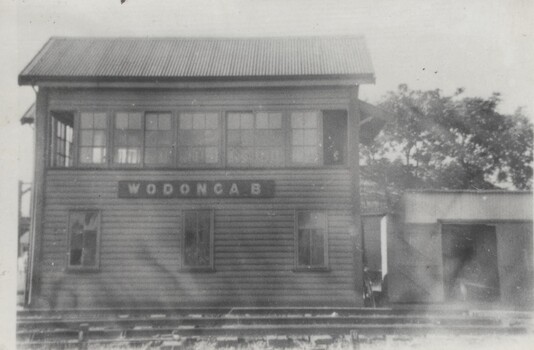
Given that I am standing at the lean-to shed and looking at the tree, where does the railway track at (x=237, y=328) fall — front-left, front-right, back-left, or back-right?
back-left

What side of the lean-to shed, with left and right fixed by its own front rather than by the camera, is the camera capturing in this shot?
front

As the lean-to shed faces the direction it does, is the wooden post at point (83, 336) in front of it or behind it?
in front

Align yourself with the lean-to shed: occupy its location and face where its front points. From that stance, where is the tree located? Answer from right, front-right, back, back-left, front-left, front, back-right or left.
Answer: back

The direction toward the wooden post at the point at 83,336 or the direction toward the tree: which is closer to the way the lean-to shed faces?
the wooden post

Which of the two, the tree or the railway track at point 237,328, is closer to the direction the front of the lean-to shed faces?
the railway track
